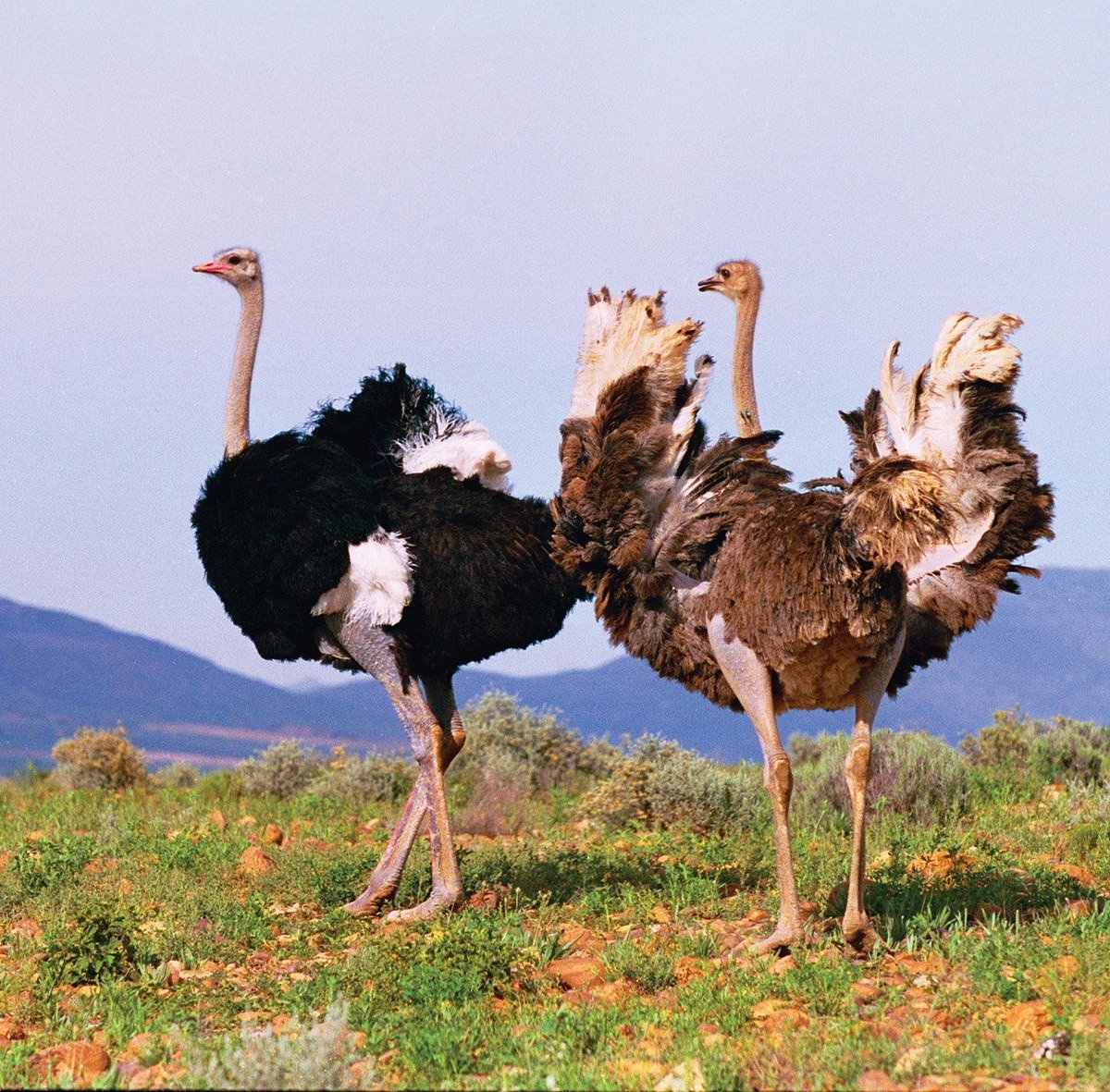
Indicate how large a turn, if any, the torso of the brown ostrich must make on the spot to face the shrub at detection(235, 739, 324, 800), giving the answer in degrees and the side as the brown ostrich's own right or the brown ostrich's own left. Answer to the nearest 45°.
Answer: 0° — it already faces it

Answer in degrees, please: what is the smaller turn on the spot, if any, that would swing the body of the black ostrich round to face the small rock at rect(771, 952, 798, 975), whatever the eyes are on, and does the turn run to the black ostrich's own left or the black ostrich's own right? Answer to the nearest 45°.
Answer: approximately 135° to the black ostrich's own left

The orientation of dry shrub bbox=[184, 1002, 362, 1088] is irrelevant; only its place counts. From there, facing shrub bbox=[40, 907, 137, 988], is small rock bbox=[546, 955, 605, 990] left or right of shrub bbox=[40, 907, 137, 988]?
right

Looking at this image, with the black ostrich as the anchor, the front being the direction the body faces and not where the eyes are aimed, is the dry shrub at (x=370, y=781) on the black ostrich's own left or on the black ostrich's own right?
on the black ostrich's own right

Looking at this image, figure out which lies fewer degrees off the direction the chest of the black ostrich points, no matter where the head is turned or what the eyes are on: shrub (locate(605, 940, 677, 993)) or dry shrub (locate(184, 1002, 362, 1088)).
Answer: the dry shrub

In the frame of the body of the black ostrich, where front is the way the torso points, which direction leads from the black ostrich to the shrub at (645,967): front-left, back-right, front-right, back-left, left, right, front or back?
back-left

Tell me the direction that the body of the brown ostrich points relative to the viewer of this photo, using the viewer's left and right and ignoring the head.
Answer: facing away from the viewer and to the left of the viewer

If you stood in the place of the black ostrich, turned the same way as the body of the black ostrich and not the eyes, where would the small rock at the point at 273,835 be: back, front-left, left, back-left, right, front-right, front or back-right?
right

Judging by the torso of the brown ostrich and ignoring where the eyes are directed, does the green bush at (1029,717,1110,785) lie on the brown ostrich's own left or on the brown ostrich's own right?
on the brown ostrich's own right

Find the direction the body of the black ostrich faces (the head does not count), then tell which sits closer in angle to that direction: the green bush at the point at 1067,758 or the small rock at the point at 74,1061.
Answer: the small rock

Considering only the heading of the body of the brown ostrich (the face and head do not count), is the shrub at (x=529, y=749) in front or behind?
in front

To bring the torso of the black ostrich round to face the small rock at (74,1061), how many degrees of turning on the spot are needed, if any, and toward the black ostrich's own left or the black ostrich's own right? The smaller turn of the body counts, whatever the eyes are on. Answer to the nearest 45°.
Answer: approximately 90° to the black ostrich's own left

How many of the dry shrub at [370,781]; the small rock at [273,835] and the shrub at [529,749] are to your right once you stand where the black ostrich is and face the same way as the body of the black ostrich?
3

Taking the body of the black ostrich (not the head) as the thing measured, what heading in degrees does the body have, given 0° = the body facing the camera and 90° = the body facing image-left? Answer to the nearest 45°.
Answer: approximately 90°
